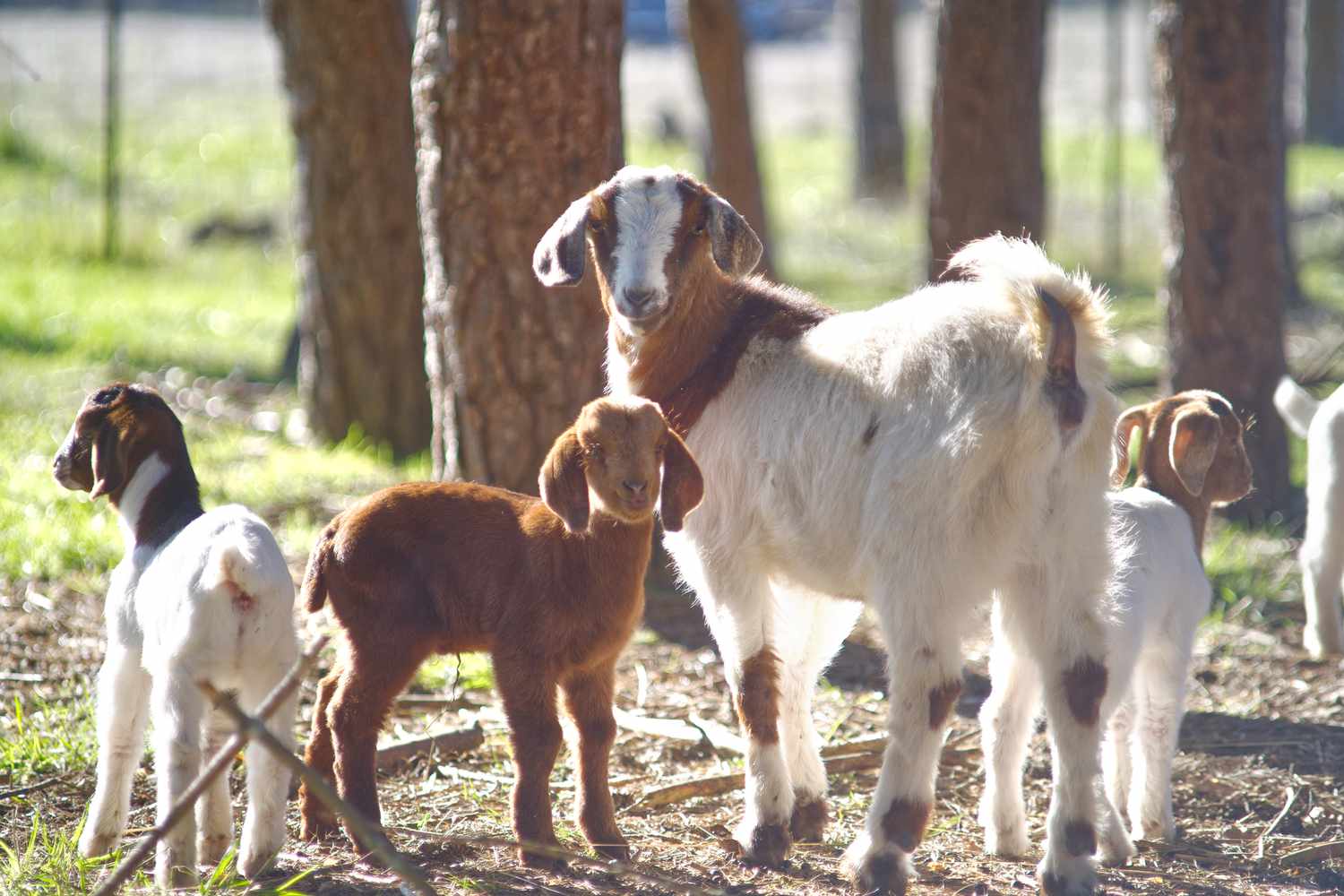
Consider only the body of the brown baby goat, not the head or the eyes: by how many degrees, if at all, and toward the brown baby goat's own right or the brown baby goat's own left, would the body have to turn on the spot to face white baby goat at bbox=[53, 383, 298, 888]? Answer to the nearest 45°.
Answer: approximately 135° to the brown baby goat's own right

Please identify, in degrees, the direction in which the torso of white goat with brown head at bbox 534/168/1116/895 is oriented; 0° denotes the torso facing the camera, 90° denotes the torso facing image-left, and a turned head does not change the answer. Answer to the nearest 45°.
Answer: approximately 135°

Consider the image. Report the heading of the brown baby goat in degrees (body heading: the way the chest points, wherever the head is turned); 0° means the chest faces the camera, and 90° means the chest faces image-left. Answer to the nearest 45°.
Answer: approximately 315°

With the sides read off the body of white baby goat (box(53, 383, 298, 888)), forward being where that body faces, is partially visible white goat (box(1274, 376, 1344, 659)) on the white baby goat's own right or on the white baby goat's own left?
on the white baby goat's own right

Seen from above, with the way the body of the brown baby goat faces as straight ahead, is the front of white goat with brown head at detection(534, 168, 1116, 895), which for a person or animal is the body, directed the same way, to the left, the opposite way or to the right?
the opposite way

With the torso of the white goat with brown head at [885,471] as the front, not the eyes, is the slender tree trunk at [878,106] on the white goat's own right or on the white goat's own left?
on the white goat's own right

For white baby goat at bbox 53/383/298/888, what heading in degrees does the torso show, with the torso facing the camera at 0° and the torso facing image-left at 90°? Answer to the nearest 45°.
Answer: approximately 135°

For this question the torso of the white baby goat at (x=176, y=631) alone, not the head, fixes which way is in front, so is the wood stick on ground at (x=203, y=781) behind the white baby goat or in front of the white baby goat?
behind

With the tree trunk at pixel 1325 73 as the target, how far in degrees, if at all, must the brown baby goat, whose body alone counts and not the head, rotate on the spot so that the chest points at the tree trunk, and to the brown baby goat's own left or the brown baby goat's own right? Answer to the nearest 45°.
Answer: approximately 90° to the brown baby goat's own left

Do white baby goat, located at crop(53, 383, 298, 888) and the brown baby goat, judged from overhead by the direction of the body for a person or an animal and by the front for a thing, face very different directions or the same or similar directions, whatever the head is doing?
very different directions
